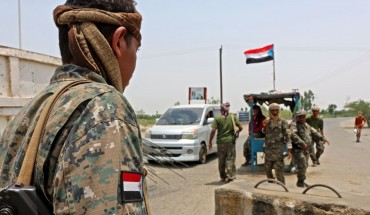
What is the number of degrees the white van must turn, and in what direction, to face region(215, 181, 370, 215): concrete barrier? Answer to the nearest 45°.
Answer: approximately 45° to its left

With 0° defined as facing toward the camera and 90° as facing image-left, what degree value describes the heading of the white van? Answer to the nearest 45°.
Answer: approximately 45°

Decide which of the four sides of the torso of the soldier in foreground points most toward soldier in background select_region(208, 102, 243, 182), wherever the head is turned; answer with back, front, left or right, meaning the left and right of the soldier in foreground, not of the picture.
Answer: front

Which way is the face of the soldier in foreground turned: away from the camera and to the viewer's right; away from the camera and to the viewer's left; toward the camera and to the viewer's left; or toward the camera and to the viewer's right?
away from the camera and to the viewer's right

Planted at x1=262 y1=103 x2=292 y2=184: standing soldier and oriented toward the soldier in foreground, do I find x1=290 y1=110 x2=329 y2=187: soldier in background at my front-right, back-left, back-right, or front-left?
back-left

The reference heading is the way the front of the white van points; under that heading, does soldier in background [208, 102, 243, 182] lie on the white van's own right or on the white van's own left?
on the white van's own left

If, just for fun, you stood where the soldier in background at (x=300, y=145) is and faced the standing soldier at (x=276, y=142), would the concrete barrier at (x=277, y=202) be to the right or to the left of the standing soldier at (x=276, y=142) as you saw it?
left

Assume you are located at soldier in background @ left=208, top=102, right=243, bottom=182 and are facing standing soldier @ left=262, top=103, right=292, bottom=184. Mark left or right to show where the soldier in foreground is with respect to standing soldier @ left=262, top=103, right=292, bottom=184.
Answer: right

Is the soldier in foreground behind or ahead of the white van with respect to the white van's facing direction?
ahead

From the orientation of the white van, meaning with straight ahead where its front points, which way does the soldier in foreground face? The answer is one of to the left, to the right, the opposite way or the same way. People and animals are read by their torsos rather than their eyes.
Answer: the opposite way

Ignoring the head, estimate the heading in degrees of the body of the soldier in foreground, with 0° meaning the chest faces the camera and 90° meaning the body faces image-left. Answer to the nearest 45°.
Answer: approximately 225°

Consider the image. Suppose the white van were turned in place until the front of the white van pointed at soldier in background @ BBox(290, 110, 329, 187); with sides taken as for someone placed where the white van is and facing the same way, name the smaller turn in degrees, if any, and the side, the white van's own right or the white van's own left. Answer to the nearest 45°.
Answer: approximately 90° to the white van's own left
